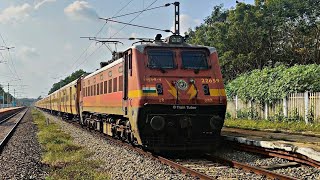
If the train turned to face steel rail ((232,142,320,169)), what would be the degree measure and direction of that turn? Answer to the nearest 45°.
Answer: approximately 45° to its left

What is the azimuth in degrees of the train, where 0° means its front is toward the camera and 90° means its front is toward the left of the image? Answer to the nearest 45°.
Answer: approximately 315°

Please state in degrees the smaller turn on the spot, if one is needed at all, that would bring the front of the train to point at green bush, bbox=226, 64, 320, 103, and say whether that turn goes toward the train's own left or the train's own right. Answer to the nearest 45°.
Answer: approximately 90° to the train's own left
